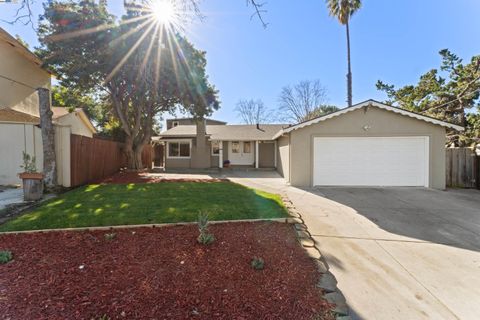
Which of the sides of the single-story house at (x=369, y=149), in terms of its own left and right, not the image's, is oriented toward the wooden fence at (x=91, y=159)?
right

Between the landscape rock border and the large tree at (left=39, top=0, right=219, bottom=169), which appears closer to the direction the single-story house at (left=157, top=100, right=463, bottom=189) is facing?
the landscape rock border

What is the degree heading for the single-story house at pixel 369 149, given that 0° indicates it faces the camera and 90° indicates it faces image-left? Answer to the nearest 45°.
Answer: approximately 0°

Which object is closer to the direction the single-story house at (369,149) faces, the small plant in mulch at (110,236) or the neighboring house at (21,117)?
the small plant in mulch

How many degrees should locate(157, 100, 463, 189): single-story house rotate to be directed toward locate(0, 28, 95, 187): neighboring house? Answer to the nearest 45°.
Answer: approximately 90° to its right

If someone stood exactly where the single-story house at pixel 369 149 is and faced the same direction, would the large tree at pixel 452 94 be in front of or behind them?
behind

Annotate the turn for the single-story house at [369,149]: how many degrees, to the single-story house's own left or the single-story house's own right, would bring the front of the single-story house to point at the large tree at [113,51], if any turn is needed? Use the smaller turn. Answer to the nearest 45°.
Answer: approximately 90° to the single-story house's own right

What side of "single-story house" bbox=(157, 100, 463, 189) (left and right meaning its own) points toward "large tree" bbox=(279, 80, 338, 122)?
back

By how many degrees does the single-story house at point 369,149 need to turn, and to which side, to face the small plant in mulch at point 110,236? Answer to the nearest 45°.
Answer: approximately 45° to its right

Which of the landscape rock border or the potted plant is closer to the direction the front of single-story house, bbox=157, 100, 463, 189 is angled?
the landscape rock border

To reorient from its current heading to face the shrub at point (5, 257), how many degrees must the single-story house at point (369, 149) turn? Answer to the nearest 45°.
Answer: approximately 45° to its right
